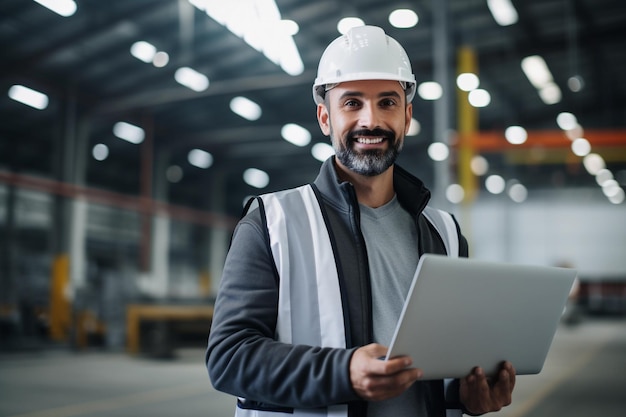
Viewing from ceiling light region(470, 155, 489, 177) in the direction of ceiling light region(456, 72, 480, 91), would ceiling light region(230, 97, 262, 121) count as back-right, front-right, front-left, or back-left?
front-right

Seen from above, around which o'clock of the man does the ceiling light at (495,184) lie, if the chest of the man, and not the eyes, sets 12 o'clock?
The ceiling light is roughly at 8 o'clock from the man.

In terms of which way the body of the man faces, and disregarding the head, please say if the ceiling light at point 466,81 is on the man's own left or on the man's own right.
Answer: on the man's own left

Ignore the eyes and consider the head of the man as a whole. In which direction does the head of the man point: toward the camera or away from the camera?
toward the camera

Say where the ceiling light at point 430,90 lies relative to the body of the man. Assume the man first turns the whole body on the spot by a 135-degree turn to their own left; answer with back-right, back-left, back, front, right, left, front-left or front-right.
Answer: front

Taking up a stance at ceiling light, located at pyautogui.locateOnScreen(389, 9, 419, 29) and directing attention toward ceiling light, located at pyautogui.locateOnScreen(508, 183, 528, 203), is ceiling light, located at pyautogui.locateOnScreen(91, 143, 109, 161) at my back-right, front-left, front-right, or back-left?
front-left

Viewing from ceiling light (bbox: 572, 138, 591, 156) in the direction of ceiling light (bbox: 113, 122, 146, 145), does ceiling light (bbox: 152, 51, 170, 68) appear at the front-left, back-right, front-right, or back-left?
front-left

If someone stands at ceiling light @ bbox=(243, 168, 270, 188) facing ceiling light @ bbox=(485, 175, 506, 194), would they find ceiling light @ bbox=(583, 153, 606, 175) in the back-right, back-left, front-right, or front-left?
front-right

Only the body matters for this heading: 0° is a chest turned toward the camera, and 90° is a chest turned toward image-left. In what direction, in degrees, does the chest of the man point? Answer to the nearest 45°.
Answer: approximately 315°

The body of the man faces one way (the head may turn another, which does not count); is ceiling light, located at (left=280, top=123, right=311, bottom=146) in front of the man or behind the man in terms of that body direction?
behind

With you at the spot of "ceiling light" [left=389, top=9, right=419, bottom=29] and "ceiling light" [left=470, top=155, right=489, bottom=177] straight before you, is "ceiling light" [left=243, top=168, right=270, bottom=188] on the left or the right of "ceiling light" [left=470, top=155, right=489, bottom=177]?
left

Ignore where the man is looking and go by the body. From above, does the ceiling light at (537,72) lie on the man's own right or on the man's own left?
on the man's own left

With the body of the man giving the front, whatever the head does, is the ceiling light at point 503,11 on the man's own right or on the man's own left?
on the man's own left

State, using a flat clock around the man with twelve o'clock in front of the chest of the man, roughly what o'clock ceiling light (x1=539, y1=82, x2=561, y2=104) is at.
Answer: The ceiling light is roughly at 8 o'clock from the man.
